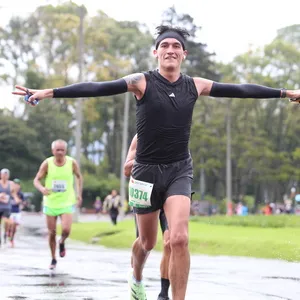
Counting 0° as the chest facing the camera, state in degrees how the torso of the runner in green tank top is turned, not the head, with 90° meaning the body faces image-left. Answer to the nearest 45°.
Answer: approximately 0°

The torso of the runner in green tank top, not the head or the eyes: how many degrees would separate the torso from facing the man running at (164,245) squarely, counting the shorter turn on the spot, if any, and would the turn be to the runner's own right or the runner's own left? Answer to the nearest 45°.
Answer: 0° — they already face them

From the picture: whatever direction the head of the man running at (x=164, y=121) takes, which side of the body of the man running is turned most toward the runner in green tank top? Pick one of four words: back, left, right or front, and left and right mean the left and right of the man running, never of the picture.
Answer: back

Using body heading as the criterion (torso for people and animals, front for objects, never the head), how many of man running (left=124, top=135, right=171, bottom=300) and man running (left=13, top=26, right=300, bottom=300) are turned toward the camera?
2
